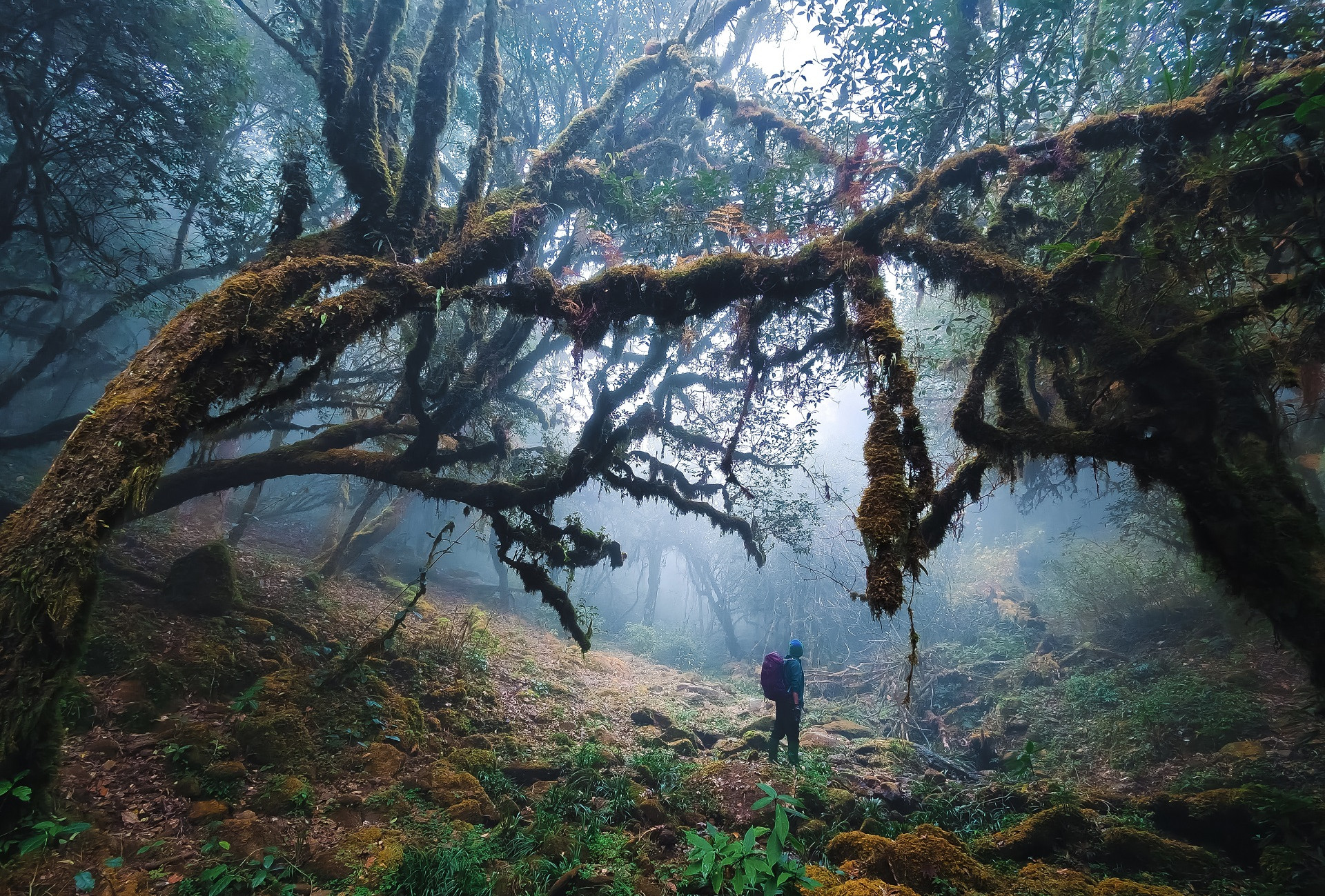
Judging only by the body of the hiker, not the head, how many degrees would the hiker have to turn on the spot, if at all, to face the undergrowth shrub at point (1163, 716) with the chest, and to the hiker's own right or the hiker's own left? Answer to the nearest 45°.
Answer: approximately 45° to the hiker's own right

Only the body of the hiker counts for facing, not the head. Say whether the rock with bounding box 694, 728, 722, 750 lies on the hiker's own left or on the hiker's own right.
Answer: on the hiker's own left

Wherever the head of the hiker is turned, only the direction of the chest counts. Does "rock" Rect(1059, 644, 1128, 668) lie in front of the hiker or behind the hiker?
in front

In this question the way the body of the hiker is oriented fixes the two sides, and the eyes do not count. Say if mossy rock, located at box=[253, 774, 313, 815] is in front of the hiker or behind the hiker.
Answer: behind

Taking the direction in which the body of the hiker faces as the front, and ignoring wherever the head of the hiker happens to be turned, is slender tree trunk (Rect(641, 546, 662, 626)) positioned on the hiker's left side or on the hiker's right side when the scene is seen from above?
on the hiker's left side

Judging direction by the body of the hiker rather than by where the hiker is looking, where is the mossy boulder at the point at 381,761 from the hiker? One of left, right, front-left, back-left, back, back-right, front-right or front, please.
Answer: back

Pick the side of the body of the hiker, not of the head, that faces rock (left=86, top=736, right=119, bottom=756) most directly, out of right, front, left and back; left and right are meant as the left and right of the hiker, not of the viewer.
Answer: back

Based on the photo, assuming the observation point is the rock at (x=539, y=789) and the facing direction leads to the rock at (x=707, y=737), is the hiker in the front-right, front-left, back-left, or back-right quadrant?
front-right

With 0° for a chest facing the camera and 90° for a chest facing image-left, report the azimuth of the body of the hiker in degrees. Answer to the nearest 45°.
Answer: approximately 225°
